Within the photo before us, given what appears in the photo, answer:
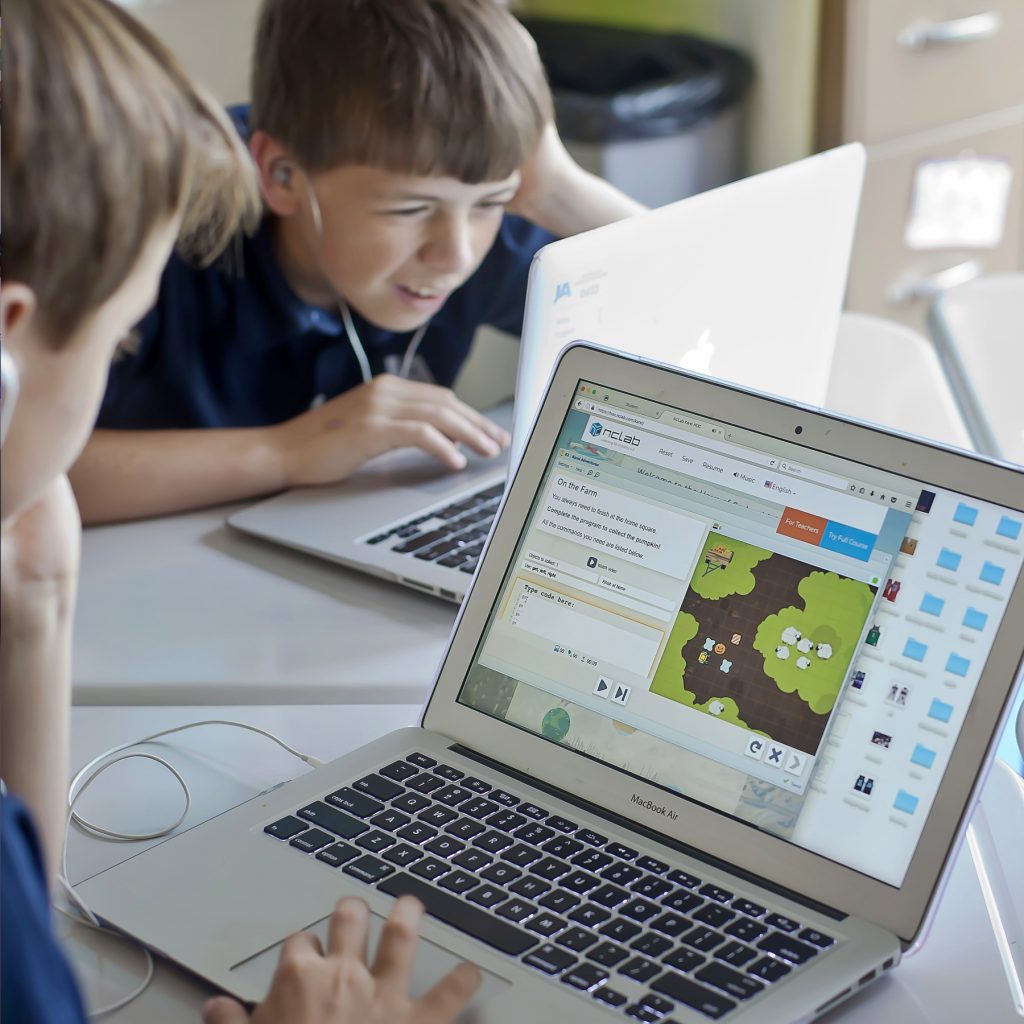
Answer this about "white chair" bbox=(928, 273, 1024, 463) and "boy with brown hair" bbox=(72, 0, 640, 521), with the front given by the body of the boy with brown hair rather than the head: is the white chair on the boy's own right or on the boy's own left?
on the boy's own left

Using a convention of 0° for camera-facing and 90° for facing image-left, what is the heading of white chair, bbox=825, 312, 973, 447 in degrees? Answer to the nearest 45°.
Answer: approximately 45°

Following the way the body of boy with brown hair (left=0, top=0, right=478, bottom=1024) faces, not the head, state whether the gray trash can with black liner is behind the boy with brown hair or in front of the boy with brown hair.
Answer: in front

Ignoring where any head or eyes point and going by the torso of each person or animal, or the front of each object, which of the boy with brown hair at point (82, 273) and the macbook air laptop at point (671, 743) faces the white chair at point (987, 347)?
the boy with brown hair

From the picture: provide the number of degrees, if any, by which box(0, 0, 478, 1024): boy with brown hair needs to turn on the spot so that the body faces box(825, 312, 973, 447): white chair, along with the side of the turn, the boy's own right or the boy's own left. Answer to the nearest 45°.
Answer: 0° — they already face it

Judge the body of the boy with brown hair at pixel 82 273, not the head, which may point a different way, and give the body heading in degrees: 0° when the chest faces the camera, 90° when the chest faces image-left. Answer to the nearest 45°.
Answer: approximately 225°

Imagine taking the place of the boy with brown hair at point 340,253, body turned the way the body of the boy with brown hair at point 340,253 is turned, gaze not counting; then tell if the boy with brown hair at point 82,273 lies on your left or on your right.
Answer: on your right

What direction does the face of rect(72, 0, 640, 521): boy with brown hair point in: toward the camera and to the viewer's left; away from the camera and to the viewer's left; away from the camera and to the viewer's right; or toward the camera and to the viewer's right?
toward the camera and to the viewer's right

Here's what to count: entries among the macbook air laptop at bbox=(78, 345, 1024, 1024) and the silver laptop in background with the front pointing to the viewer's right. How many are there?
0
